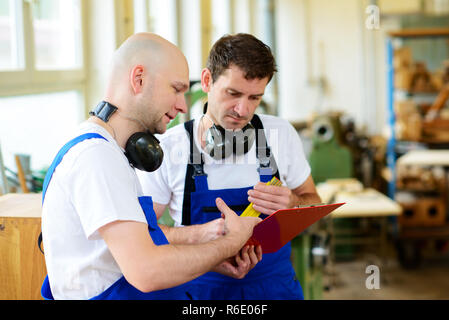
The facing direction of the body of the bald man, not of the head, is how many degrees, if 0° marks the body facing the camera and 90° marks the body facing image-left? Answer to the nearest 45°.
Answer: approximately 270°

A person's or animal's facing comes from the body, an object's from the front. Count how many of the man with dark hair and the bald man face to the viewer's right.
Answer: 1

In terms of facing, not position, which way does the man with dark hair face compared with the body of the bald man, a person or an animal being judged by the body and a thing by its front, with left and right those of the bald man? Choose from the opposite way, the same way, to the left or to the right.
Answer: to the right

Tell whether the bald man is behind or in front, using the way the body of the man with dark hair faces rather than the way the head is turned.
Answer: in front

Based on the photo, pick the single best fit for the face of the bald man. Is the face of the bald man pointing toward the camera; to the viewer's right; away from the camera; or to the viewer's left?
to the viewer's right

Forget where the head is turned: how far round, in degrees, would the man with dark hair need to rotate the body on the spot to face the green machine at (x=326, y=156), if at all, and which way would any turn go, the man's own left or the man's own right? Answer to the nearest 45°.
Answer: approximately 180°

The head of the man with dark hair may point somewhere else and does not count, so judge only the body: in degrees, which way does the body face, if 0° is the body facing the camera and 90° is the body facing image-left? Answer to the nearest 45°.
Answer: approximately 0°
